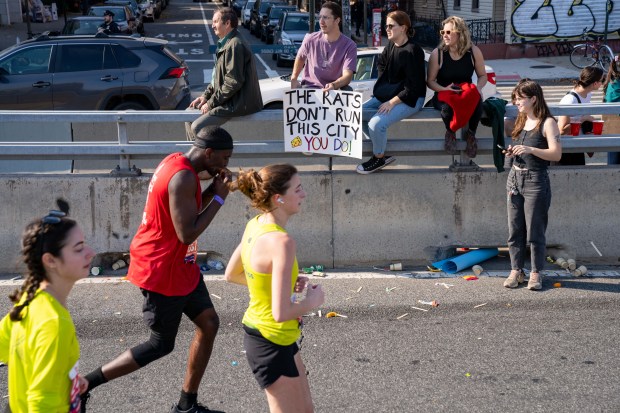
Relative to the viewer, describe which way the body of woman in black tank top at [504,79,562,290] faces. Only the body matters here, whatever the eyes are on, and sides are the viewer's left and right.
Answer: facing the viewer and to the left of the viewer

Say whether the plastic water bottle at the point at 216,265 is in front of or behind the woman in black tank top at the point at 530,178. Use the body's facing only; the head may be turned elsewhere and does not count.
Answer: in front

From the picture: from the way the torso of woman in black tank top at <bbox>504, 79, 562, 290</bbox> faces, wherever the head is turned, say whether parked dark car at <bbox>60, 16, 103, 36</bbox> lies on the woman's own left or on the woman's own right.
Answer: on the woman's own right

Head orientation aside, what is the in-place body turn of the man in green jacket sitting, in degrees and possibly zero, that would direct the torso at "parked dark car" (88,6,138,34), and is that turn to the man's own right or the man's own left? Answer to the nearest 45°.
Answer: approximately 90° to the man's own right

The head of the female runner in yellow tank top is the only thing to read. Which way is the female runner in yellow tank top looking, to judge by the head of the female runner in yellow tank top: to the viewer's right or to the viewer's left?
to the viewer's right

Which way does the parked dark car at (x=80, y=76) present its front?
to the viewer's left

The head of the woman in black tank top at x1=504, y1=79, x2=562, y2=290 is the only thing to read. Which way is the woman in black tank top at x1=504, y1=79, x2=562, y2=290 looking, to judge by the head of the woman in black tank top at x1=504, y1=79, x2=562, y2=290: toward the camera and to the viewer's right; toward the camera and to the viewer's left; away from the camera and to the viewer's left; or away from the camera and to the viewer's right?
toward the camera and to the viewer's left

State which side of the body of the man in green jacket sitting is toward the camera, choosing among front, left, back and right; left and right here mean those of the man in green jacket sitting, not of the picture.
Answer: left

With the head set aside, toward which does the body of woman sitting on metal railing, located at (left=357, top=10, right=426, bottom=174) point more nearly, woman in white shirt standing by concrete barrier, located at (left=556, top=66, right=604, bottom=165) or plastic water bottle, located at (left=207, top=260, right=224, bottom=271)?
the plastic water bottle

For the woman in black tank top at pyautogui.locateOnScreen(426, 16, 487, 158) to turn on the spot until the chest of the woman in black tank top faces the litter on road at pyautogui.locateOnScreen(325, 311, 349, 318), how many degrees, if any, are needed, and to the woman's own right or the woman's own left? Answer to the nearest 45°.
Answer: approximately 45° to the woman's own right

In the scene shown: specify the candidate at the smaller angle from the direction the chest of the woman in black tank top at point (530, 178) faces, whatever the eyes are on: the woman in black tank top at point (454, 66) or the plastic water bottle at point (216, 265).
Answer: the plastic water bottle
